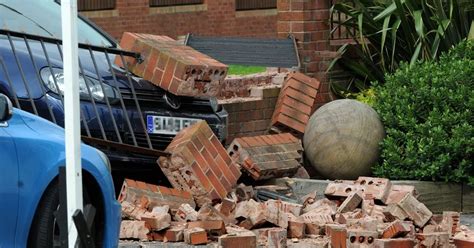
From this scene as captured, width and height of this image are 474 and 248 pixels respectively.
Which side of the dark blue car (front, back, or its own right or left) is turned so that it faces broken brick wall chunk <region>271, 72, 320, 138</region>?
left

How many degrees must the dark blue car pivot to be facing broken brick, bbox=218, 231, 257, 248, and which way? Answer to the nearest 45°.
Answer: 0° — it already faces it

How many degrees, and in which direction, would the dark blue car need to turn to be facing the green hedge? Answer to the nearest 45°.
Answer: approximately 45° to its left

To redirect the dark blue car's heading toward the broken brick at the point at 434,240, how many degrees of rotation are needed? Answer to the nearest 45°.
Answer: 0° — it already faces it

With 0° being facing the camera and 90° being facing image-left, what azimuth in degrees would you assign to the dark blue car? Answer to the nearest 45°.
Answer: approximately 315°
